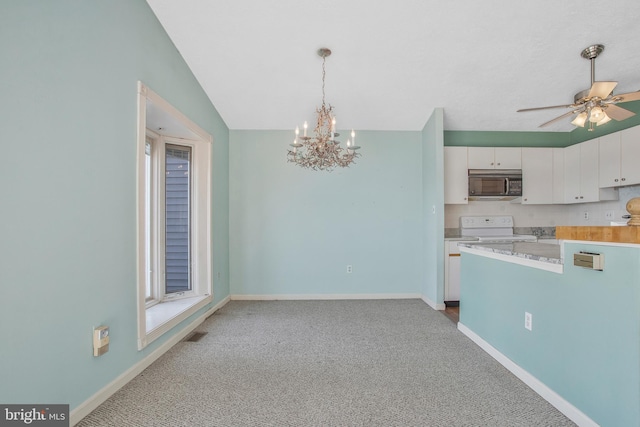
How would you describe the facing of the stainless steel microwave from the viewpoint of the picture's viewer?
facing the viewer

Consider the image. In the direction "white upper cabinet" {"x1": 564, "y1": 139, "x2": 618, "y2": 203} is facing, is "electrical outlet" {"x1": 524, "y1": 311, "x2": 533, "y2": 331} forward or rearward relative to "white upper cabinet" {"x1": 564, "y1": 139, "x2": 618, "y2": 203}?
forward

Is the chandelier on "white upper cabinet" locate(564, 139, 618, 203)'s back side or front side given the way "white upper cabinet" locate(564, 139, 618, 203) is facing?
on the front side

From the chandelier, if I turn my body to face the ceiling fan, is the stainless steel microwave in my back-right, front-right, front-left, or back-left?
front-left

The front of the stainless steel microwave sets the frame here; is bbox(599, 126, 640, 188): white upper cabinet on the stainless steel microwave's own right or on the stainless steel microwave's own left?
on the stainless steel microwave's own left

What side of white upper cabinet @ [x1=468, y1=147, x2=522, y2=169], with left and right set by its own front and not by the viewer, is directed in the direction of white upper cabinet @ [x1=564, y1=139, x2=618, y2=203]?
left

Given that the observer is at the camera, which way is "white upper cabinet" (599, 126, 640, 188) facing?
facing the viewer and to the left of the viewer

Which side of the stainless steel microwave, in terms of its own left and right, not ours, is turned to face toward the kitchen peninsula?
front

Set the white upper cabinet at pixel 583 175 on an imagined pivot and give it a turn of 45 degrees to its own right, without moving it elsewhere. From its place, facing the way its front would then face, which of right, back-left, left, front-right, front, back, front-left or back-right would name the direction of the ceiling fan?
left

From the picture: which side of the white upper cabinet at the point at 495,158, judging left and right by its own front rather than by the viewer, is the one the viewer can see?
front

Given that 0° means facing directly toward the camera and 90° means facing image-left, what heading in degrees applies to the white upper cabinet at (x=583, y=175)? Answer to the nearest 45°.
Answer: approximately 45°

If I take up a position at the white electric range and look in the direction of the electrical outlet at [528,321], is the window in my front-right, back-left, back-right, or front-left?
front-right
